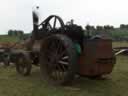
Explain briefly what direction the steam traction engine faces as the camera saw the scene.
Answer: facing away from the viewer and to the left of the viewer
